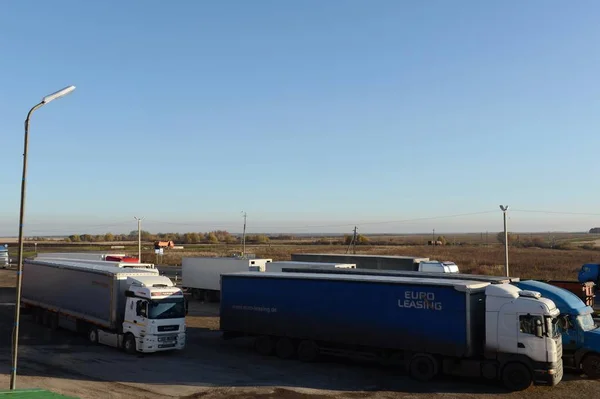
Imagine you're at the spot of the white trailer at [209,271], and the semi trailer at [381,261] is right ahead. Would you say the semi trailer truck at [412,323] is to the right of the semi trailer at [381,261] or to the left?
right

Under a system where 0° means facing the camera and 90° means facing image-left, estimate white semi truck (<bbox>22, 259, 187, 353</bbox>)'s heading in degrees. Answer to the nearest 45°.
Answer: approximately 315°

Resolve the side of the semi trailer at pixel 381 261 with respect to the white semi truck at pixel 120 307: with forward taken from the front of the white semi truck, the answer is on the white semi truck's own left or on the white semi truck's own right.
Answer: on the white semi truck's own left

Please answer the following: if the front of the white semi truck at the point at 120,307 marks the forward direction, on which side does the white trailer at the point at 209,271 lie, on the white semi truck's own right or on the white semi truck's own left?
on the white semi truck's own left

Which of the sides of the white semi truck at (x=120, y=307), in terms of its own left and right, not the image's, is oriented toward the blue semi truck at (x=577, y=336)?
front

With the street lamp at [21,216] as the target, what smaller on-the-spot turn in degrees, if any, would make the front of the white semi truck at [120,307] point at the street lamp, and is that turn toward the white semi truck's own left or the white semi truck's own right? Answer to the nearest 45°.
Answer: approximately 45° to the white semi truck's own right

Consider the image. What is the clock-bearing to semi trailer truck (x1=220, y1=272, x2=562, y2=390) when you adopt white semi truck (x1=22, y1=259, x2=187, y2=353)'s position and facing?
The semi trailer truck is roughly at 12 o'clock from the white semi truck.
